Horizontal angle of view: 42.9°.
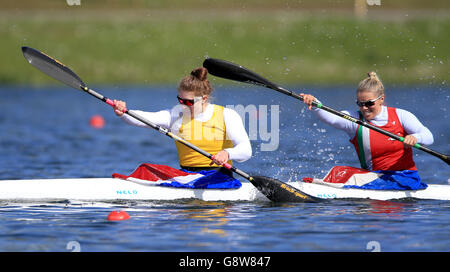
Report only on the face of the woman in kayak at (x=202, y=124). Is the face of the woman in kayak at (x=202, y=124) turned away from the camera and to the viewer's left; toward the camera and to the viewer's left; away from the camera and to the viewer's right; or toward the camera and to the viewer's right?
toward the camera and to the viewer's left

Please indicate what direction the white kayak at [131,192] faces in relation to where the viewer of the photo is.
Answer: facing to the left of the viewer

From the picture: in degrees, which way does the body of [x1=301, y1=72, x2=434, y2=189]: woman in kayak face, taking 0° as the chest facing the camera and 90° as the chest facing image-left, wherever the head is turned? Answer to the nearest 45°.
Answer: approximately 45°

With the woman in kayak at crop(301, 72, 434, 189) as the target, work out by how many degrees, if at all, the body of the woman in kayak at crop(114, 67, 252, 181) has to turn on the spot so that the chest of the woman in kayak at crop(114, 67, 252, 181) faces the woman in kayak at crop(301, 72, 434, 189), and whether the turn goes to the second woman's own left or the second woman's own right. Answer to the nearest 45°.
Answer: approximately 135° to the second woman's own left

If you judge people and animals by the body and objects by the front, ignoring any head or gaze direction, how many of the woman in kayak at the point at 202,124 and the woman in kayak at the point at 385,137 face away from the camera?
0
